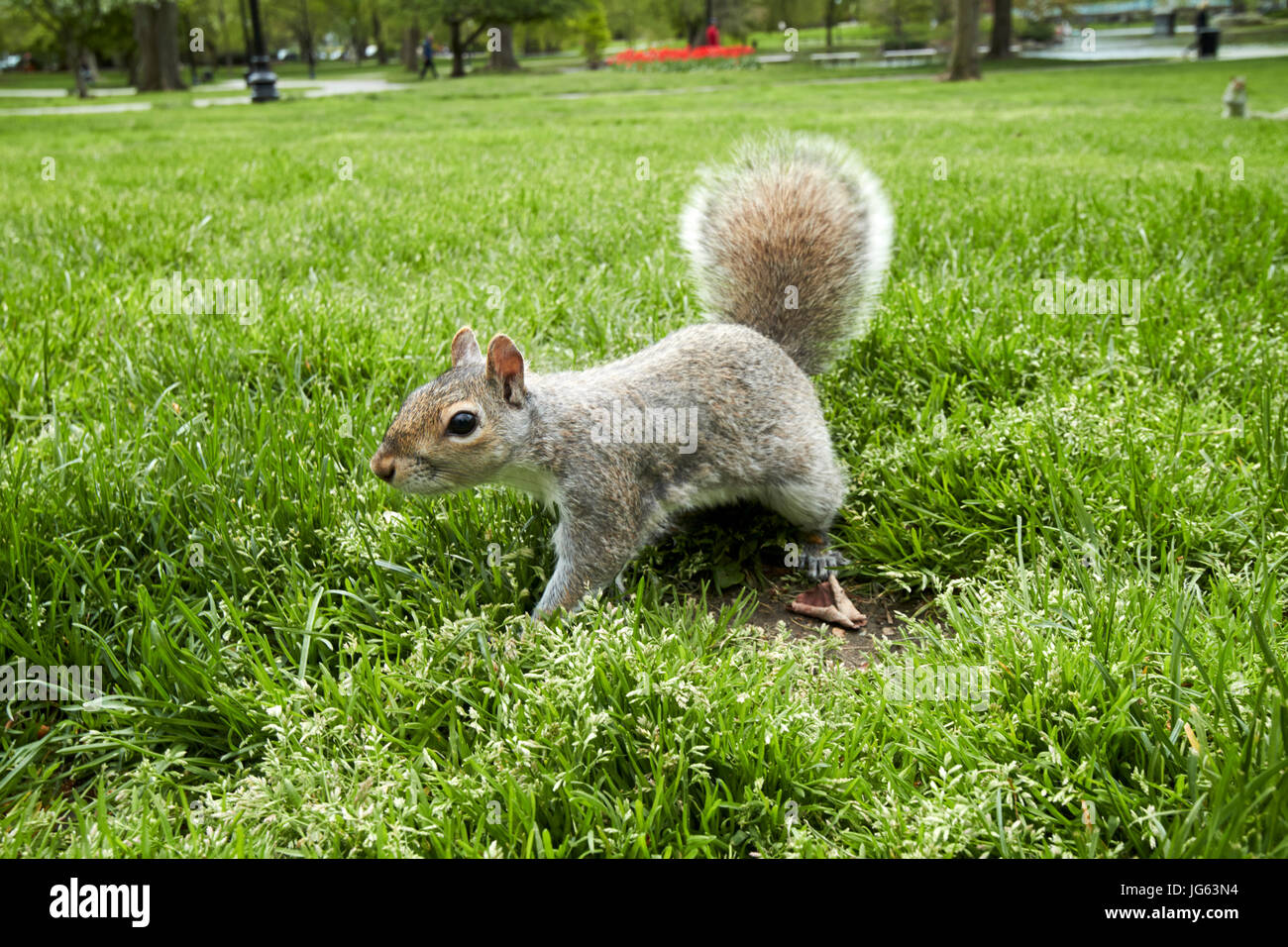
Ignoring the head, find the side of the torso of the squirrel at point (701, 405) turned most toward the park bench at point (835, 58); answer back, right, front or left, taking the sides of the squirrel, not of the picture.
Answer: right

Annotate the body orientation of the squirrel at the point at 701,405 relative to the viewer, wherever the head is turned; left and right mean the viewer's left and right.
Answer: facing to the left of the viewer

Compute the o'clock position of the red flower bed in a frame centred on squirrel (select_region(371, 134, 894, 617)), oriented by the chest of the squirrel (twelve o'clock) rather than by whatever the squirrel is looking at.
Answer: The red flower bed is roughly at 3 o'clock from the squirrel.
